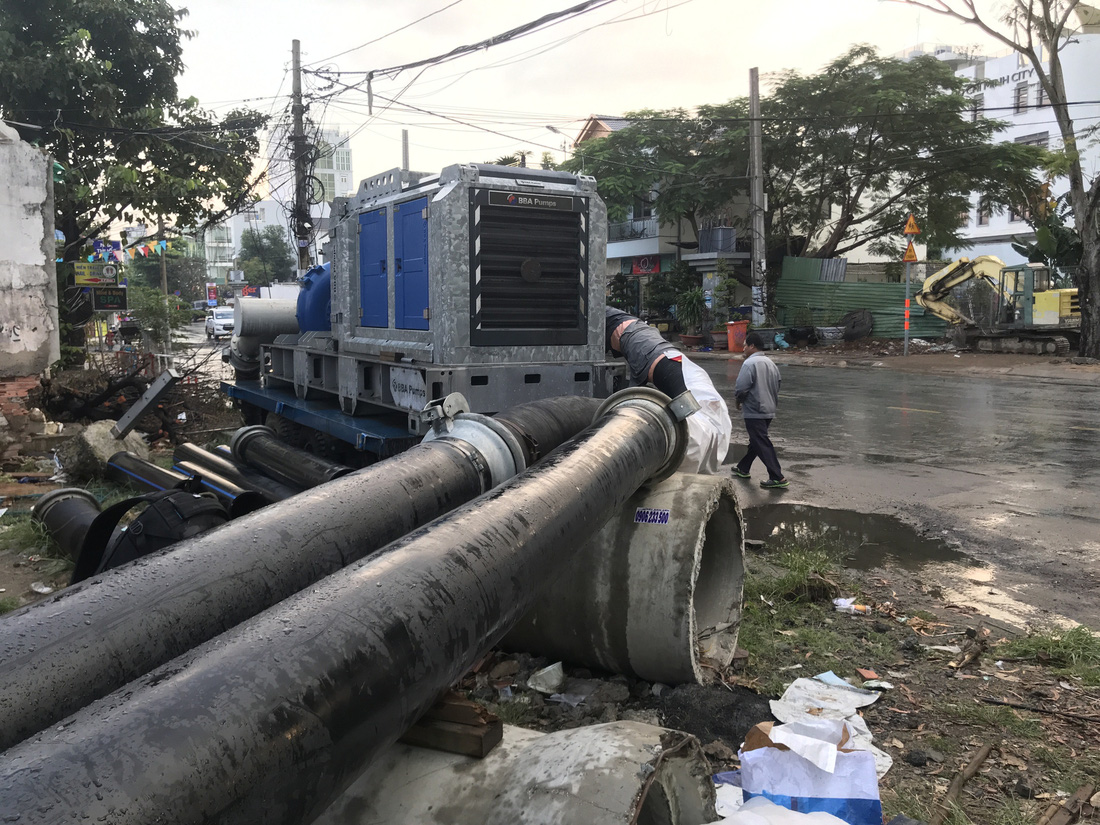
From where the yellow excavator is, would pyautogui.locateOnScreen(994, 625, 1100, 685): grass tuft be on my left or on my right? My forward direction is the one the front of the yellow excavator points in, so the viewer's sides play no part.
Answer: on my left

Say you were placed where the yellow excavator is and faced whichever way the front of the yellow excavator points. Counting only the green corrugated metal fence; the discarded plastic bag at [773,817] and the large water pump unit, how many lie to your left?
2

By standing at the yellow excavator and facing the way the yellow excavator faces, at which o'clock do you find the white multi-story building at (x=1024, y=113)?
The white multi-story building is roughly at 3 o'clock from the yellow excavator.

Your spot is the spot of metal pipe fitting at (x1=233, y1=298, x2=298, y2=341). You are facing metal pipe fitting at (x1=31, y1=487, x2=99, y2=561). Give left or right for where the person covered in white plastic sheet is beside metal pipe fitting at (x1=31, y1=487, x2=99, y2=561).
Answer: left

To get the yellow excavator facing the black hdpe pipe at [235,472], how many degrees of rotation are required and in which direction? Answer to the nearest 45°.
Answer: approximately 90° to its left

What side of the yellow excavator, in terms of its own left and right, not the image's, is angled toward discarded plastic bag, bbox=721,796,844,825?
left

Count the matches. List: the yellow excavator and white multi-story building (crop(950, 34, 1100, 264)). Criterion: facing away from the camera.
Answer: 0

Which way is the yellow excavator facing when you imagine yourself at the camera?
facing to the left of the viewer

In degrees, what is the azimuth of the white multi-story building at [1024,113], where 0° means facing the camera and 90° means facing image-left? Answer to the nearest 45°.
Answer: approximately 45°

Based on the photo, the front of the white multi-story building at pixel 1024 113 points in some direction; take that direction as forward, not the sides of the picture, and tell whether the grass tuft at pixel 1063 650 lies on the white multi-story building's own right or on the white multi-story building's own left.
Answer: on the white multi-story building's own left

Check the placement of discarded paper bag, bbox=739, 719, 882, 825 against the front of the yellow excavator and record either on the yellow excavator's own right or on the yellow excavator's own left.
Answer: on the yellow excavator's own left

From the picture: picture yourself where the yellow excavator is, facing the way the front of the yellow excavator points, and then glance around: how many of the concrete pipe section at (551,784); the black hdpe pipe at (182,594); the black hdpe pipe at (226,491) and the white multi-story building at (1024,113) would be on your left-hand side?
3
